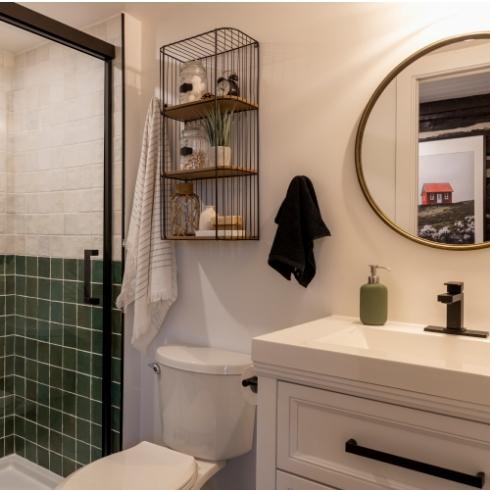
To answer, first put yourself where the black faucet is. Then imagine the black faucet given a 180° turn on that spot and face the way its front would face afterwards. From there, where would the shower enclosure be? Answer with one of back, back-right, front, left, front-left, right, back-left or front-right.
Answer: back-left

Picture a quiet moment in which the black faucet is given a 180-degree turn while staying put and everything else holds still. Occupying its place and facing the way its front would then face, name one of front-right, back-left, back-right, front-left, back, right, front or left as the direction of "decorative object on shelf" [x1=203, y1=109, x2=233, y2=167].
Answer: back-left

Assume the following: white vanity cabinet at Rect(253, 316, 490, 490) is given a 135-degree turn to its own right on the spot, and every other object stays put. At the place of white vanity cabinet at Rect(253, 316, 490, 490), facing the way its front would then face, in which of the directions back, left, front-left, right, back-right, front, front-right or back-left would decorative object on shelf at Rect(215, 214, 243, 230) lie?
front-left

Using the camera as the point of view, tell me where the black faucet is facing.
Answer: facing the viewer and to the left of the viewer

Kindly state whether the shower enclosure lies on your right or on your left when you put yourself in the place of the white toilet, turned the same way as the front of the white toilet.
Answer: on your right

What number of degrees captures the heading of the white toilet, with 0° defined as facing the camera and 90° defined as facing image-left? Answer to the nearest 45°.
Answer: approximately 45°

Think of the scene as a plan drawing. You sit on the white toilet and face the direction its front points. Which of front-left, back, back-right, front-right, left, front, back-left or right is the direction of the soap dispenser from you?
left

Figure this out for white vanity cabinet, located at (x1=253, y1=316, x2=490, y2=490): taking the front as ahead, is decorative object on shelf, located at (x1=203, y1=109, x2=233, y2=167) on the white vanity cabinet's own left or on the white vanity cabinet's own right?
on the white vanity cabinet's own right

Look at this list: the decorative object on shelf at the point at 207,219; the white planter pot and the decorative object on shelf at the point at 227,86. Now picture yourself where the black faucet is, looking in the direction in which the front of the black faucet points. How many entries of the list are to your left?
0

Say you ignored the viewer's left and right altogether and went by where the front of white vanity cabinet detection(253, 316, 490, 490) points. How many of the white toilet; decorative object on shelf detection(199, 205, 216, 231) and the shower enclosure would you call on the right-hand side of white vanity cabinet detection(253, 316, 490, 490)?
3

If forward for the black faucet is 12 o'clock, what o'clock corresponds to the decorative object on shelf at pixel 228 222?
The decorative object on shelf is roughly at 2 o'clock from the black faucet.
